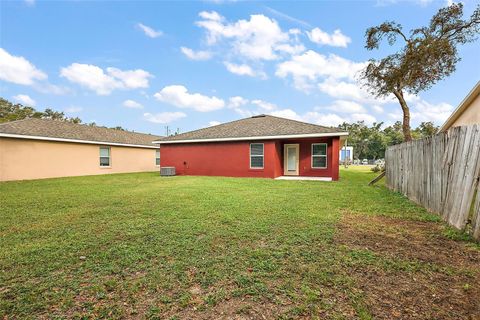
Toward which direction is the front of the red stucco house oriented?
away from the camera

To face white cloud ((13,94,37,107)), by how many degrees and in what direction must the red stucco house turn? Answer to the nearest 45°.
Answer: approximately 45° to its left

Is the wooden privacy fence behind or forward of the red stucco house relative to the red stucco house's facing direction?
behind

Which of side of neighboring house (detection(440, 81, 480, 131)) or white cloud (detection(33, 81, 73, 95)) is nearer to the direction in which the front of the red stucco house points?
the white cloud

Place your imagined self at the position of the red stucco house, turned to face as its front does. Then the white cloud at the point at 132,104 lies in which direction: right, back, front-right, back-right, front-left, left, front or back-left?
front-left

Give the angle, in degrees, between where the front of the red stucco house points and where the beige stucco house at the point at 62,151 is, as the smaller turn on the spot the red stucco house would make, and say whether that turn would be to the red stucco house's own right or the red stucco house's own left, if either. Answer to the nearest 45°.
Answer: approximately 90° to the red stucco house's own left

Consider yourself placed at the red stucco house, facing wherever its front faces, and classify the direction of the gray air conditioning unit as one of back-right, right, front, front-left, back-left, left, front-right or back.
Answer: left
